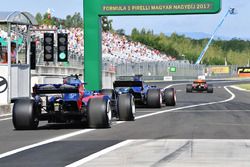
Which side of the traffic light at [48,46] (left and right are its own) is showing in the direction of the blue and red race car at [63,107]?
front

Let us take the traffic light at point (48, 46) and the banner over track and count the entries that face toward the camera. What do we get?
2

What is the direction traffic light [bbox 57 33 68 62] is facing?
toward the camera

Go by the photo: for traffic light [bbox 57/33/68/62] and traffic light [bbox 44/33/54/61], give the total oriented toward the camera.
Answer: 2

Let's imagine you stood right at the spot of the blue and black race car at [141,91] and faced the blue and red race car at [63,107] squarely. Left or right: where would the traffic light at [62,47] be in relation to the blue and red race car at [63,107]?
right

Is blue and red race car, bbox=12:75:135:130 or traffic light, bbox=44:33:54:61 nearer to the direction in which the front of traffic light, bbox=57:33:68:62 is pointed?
the blue and red race car

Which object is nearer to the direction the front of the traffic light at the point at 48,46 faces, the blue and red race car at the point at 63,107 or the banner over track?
the blue and red race car

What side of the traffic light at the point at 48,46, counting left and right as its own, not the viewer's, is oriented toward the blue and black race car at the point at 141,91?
left

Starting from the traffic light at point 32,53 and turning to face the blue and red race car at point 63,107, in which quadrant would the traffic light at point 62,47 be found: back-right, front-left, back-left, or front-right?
front-left

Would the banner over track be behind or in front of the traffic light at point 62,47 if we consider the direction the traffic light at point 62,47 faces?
behind

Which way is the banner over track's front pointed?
toward the camera

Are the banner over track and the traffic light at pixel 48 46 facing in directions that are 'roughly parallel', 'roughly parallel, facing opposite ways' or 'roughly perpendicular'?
roughly parallel
